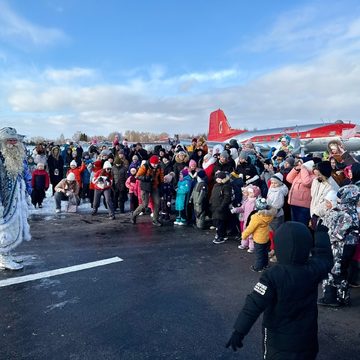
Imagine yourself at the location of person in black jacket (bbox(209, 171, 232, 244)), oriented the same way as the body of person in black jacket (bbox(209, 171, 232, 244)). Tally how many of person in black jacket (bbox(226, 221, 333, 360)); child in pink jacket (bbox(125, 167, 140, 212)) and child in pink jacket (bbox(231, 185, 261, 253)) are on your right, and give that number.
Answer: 1

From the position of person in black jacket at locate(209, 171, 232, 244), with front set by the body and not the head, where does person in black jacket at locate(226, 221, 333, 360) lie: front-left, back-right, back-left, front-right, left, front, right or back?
front-left

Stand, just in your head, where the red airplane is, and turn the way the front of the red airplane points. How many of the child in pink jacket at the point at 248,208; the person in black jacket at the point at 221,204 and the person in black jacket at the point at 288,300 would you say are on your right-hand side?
3

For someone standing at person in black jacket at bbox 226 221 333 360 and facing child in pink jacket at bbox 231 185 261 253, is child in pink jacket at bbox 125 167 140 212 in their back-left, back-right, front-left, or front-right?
front-left

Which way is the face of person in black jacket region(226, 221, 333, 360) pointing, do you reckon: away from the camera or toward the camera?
away from the camera

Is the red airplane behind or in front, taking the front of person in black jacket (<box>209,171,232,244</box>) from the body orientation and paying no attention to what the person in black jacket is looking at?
behind

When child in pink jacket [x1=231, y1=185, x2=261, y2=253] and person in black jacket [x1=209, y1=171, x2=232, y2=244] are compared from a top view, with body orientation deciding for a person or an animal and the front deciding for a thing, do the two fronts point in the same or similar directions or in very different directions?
same or similar directions

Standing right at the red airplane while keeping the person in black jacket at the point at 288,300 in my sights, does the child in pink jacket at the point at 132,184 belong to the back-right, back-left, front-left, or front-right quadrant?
front-right

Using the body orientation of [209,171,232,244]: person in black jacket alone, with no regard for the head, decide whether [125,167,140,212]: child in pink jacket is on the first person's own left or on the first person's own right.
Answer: on the first person's own right

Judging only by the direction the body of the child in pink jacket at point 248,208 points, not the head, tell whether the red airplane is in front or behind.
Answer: behind

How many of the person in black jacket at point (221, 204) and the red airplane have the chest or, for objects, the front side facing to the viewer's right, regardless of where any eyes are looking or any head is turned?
1

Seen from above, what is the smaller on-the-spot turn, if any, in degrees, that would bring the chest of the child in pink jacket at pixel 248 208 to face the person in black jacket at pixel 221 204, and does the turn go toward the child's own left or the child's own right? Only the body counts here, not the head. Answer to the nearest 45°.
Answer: approximately 90° to the child's own right

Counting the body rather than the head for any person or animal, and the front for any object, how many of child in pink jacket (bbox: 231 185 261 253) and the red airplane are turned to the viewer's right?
1

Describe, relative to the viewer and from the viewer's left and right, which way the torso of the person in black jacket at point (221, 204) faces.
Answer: facing the viewer and to the left of the viewer

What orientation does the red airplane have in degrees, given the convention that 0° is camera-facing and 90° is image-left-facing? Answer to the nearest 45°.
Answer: approximately 270°

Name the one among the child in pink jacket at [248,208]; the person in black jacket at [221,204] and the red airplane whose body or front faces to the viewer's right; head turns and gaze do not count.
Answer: the red airplane
